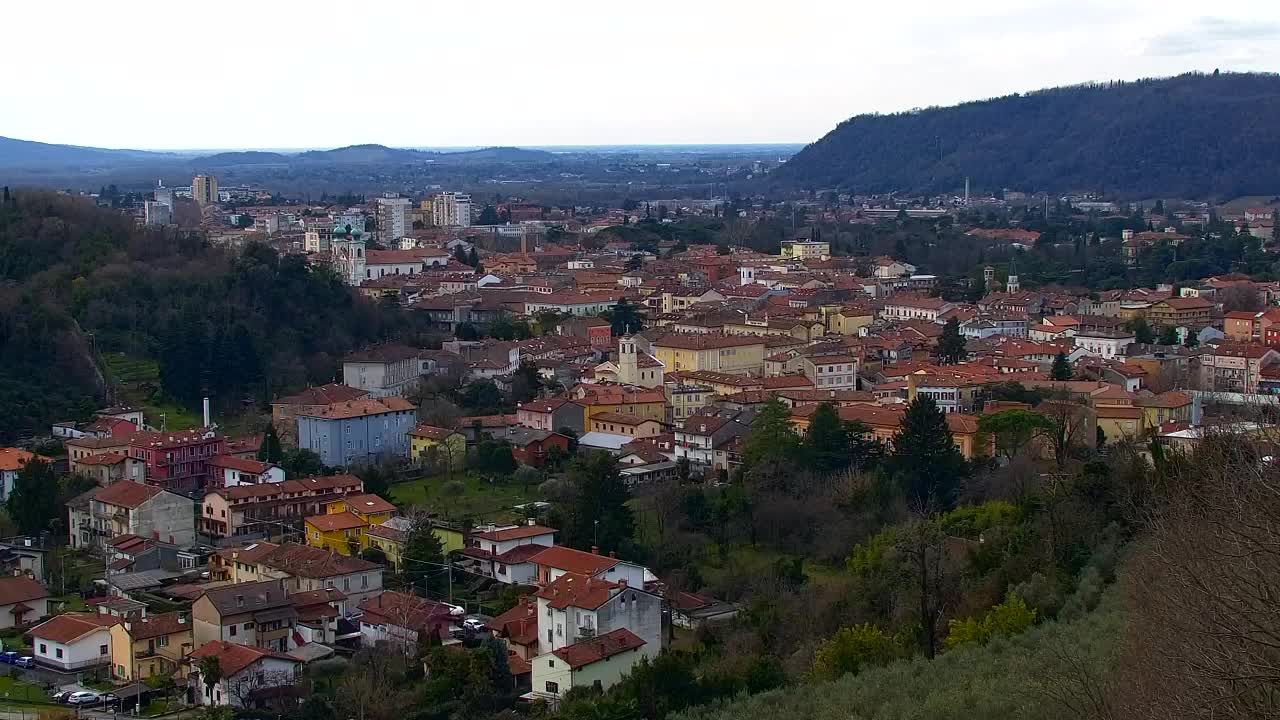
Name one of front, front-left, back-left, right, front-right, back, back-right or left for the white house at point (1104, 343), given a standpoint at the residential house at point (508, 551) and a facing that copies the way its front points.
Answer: back

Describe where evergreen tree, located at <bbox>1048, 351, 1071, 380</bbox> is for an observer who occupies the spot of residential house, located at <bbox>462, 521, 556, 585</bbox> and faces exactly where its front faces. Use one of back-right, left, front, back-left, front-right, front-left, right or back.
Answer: back

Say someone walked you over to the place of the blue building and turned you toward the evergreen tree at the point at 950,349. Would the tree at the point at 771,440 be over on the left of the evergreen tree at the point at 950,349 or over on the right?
right

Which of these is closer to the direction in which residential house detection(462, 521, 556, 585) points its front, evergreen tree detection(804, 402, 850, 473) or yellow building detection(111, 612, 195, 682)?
the yellow building

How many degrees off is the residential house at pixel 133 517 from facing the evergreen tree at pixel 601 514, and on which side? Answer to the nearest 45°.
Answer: approximately 90° to its left

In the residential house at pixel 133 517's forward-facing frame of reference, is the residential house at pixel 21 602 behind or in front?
in front

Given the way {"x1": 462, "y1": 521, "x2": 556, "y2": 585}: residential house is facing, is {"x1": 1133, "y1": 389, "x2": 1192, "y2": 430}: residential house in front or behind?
behind

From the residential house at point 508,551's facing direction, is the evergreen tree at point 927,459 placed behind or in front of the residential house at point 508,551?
behind

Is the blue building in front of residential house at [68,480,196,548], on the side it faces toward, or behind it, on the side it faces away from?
behind

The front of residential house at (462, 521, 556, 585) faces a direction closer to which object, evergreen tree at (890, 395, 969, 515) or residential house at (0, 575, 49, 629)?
the residential house

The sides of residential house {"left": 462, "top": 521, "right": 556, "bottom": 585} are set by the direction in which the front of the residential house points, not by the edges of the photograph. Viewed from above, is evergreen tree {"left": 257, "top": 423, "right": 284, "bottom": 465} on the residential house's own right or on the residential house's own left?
on the residential house's own right

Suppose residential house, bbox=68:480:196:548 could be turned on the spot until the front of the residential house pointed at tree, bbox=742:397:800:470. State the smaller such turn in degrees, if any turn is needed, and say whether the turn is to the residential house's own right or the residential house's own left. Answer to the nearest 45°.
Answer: approximately 135° to the residential house's own left

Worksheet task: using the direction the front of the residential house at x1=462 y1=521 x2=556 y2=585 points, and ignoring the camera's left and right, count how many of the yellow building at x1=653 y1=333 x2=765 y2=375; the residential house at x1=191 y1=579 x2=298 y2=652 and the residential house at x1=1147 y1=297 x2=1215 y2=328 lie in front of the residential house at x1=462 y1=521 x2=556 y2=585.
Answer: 1

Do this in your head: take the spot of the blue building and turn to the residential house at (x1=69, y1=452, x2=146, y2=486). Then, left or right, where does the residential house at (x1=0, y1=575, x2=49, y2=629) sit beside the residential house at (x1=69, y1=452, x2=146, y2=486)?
left

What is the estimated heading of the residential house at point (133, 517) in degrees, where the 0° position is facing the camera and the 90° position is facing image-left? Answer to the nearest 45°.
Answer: approximately 45°

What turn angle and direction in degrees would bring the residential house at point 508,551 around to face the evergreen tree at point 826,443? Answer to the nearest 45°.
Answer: approximately 180°

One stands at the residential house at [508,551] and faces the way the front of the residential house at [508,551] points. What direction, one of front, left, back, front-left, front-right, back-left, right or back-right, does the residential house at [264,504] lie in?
right

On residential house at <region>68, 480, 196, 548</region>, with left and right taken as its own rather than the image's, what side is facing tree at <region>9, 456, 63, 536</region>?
right
